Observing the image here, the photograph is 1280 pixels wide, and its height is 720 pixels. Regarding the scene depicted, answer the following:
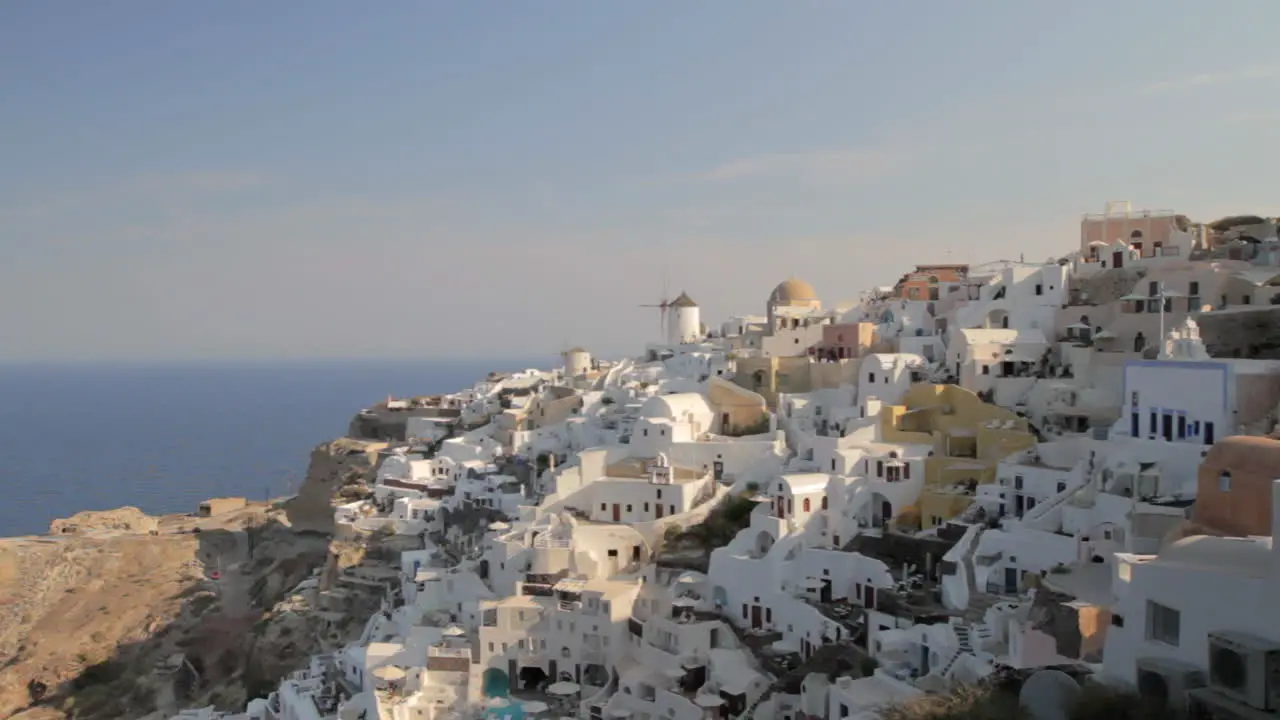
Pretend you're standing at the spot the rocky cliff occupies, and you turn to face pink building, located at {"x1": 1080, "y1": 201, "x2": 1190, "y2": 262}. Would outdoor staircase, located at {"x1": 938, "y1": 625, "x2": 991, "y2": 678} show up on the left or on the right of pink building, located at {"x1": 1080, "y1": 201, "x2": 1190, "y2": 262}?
right

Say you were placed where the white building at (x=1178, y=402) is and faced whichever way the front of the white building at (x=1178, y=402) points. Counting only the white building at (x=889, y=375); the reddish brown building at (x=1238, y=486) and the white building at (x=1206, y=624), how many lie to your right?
1

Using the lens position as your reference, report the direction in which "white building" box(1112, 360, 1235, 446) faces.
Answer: facing the viewer and to the left of the viewer

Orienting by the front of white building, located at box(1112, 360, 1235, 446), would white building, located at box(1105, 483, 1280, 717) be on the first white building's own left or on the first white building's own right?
on the first white building's own left

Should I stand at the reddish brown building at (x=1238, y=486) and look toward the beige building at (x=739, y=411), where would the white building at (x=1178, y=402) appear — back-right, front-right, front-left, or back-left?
front-right

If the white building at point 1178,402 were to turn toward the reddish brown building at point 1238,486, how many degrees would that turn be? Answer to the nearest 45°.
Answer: approximately 45° to its left

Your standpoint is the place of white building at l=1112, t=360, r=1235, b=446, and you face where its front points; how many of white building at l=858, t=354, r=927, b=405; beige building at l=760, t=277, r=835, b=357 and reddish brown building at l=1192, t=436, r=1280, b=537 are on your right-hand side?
2

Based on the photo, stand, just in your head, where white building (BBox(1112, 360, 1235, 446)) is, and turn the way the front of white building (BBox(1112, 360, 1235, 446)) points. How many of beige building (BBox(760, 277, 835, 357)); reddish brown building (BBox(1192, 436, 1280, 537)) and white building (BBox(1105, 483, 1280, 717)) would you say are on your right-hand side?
1

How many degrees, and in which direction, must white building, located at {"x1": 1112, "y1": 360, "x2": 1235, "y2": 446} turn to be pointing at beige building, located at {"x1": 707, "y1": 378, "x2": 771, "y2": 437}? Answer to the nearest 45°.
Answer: approximately 90° to its right

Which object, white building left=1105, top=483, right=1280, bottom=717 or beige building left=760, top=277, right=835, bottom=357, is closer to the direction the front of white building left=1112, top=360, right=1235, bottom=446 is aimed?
the white building

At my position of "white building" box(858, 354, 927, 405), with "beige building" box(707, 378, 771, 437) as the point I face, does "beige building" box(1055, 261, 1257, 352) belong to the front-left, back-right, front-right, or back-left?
back-right

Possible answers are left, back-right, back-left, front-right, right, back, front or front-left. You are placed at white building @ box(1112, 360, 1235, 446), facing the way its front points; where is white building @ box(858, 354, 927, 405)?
right

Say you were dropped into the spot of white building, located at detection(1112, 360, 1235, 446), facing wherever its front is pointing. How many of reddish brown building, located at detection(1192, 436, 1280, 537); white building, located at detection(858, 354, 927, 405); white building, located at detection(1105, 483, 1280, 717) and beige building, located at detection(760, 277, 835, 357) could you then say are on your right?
2

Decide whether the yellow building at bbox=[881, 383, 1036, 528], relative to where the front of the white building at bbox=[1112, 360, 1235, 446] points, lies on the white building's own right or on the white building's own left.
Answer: on the white building's own right

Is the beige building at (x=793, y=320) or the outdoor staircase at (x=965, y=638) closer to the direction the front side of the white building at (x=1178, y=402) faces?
the outdoor staircase

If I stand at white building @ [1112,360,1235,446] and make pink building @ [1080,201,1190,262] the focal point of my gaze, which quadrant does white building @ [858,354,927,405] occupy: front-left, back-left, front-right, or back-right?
front-left

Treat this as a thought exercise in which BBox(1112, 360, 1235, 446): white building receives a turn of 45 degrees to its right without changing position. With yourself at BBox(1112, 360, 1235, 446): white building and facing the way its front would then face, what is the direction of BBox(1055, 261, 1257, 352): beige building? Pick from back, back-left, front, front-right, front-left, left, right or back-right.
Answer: right
